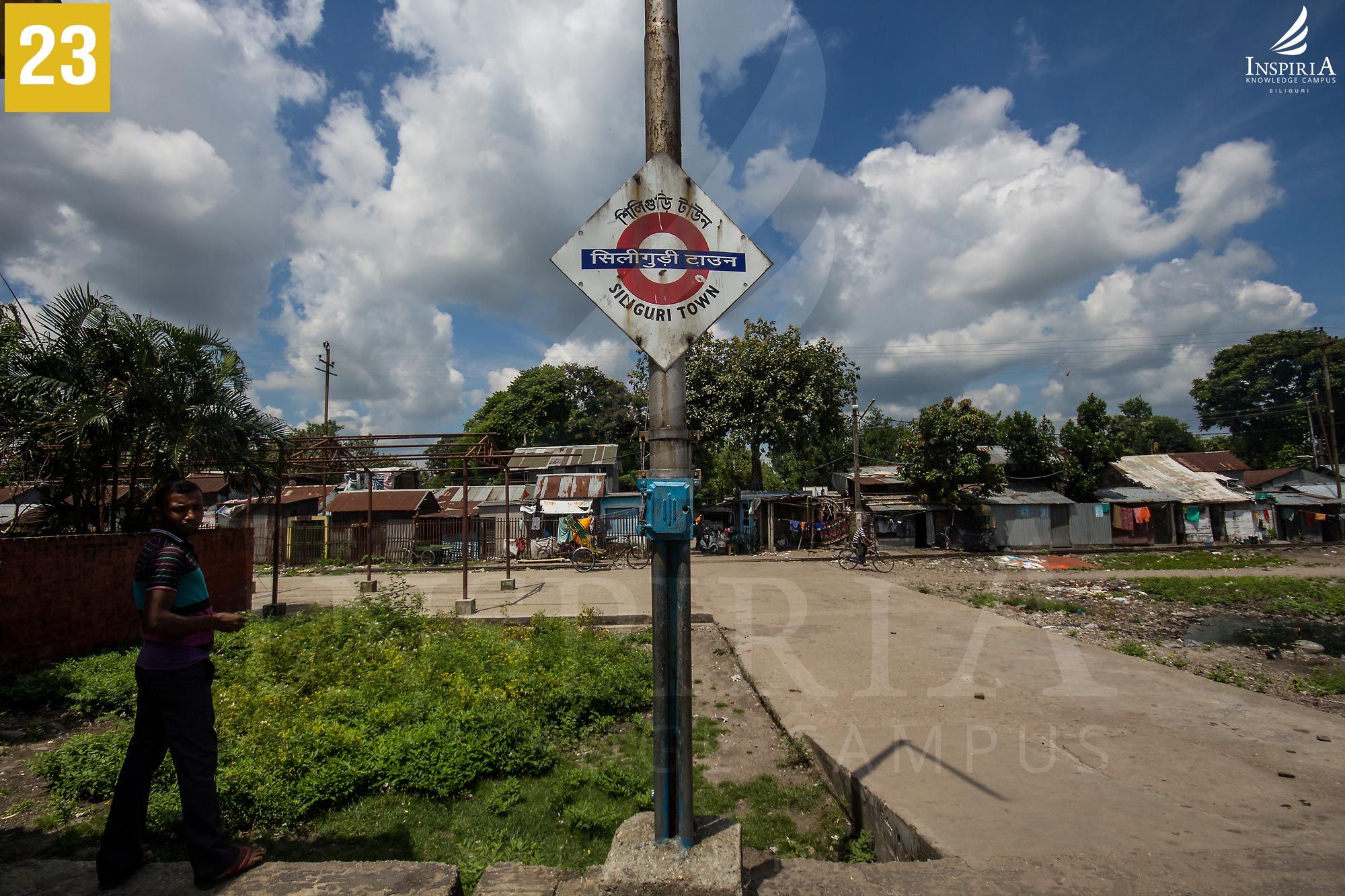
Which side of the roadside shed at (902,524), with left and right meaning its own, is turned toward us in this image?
front

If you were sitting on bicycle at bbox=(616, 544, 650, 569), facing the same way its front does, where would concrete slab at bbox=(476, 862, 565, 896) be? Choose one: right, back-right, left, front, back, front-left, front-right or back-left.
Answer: right

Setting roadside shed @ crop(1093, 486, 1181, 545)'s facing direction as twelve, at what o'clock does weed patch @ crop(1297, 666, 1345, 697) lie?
The weed patch is roughly at 12 o'clock from the roadside shed.

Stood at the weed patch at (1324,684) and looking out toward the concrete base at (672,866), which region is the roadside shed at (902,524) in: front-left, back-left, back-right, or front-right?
back-right

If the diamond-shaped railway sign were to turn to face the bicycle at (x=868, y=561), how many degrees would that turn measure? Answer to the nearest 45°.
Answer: approximately 180°

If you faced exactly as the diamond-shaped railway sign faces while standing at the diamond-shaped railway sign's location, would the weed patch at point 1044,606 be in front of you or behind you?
behind

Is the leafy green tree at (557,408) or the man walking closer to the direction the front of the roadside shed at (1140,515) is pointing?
the man walking

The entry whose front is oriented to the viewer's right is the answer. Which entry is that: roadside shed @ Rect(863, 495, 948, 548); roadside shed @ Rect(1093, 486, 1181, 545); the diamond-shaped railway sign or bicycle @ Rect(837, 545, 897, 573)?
the bicycle

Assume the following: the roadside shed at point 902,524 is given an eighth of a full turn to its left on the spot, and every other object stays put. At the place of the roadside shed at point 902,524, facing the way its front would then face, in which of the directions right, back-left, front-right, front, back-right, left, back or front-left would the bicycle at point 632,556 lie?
right

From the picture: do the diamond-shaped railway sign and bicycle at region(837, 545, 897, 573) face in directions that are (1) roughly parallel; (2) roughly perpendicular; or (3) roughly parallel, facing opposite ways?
roughly perpendicular

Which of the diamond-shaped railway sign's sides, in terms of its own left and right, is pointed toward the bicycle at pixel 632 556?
back

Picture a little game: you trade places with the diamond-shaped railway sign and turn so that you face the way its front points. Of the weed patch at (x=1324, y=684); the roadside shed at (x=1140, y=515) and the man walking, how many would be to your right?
1

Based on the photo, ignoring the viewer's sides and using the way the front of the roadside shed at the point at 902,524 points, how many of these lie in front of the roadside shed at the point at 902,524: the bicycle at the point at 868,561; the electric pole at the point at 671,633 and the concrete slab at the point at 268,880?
3

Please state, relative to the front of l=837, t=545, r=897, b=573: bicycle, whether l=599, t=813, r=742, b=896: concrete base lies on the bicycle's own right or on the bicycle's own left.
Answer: on the bicycle's own right

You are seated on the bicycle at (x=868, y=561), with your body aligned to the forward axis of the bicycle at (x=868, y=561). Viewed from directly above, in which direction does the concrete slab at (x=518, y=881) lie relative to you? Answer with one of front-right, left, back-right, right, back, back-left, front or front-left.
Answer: right

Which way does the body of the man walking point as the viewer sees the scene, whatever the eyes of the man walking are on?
to the viewer's right

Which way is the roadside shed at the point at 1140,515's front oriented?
toward the camera

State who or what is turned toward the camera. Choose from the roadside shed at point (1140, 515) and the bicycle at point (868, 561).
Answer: the roadside shed

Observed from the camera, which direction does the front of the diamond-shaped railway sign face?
facing the viewer
